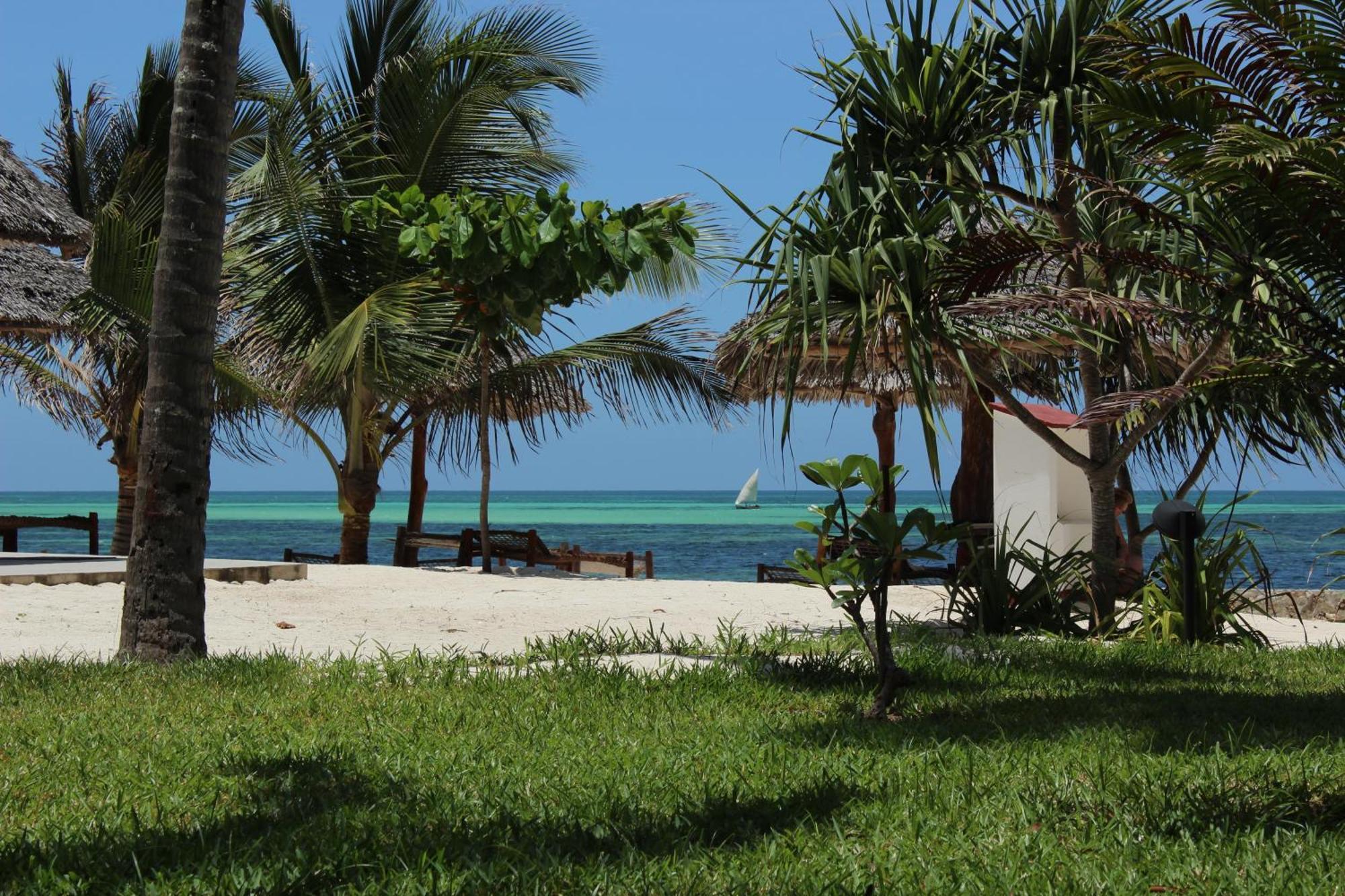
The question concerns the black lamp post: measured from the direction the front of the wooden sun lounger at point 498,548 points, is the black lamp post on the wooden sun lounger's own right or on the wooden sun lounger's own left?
on the wooden sun lounger's own right

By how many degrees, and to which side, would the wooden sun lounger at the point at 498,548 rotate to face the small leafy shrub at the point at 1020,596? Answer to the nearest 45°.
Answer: approximately 90° to its right

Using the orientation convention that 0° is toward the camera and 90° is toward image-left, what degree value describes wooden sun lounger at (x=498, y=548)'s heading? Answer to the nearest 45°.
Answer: approximately 270°

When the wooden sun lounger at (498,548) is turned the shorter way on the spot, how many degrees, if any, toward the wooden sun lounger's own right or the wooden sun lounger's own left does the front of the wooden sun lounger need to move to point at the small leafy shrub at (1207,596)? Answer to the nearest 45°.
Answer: approximately 45° to the wooden sun lounger's own right

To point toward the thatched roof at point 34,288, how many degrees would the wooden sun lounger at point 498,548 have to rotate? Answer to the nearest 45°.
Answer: approximately 135° to its right

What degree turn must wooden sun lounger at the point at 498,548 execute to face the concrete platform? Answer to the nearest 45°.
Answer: approximately 135° to its right

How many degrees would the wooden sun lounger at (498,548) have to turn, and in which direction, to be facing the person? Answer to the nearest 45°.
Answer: approximately 45° to its right

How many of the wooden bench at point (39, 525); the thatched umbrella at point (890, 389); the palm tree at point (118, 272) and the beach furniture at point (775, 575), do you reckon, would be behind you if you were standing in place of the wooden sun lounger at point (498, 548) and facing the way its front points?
2

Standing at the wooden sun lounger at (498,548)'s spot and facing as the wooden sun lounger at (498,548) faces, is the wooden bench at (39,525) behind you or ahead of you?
behind

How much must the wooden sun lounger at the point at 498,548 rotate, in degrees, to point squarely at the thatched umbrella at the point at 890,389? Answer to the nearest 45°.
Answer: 0° — it already faces it
